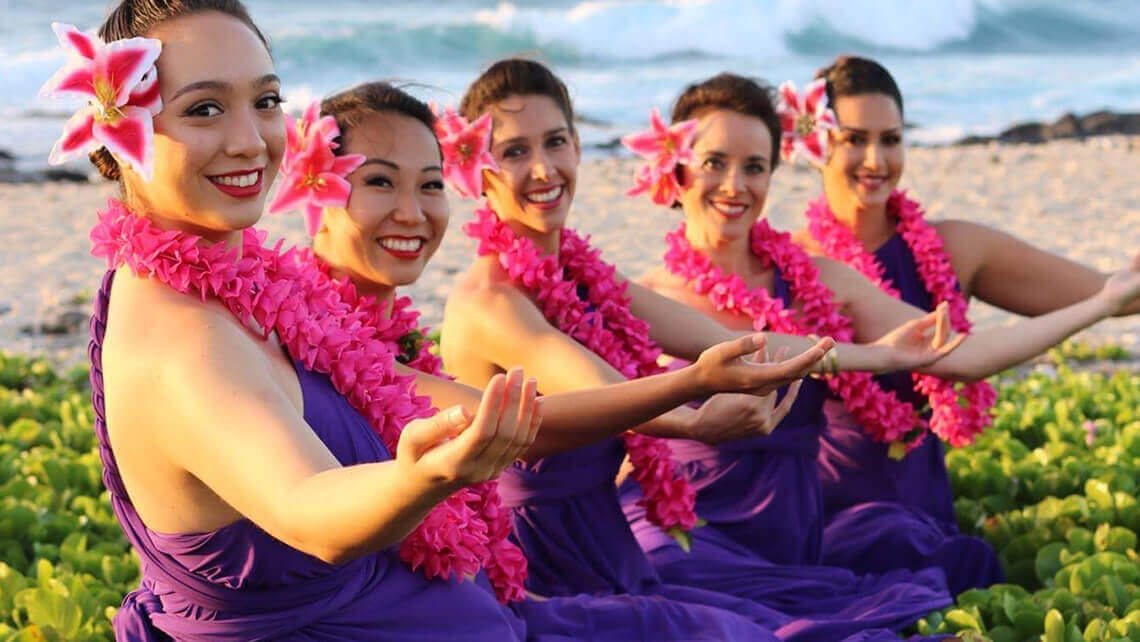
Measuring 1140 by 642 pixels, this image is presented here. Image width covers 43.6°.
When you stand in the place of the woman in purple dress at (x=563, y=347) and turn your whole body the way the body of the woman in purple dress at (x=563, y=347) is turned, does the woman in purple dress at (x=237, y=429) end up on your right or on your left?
on your right

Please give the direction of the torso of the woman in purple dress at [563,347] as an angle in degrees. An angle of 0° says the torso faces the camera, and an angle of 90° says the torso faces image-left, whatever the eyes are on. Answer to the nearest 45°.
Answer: approximately 315°

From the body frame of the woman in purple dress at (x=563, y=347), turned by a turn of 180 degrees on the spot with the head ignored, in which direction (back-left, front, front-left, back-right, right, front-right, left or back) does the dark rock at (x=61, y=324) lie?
front

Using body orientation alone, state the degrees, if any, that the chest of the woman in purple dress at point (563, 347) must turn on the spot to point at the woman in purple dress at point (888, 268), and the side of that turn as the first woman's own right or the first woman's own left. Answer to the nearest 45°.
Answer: approximately 90° to the first woman's own left

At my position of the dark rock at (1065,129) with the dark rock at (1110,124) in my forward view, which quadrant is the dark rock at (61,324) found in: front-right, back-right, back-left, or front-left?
back-right
